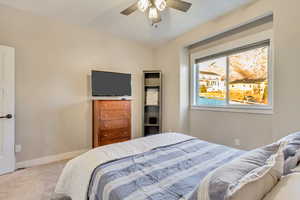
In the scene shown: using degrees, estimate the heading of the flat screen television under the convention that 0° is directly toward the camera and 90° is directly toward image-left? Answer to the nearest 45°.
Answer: approximately 315°

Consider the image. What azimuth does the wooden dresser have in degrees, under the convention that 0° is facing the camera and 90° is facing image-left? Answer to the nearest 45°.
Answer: approximately 315°

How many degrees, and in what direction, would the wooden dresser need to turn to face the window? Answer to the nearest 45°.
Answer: approximately 45° to its left

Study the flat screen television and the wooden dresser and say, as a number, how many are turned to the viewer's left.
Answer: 0

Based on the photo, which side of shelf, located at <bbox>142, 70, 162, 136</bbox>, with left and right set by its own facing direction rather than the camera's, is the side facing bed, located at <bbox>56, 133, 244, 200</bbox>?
front

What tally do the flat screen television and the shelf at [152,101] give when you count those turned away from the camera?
0

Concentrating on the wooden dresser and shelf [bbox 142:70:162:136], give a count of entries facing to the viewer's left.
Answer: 0

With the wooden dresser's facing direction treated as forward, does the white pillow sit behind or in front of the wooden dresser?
in front

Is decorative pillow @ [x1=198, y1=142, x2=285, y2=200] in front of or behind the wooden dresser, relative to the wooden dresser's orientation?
in front

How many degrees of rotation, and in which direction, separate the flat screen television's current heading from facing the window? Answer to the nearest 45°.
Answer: approximately 45° to its left

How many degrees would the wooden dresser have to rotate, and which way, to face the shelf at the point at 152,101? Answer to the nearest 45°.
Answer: approximately 90° to its left
